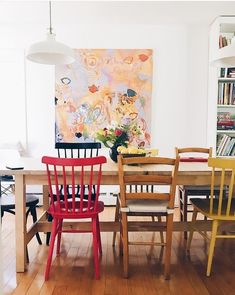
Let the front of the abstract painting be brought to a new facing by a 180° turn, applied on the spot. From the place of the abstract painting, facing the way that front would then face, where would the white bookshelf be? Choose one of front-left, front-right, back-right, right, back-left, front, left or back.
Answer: right

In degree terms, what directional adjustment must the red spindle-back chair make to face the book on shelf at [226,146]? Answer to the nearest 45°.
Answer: approximately 45° to its right

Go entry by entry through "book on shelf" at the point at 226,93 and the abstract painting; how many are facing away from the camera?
0

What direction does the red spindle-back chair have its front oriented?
away from the camera

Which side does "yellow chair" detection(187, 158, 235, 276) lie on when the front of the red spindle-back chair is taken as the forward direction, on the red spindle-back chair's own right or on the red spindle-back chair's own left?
on the red spindle-back chair's own right

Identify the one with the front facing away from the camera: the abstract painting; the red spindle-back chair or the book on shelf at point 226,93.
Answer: the red spindle-back chair

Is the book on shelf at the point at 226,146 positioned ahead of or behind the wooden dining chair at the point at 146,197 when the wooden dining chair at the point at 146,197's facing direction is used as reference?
ahead

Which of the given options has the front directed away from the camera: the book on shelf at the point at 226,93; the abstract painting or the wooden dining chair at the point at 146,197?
the wooden dining chair

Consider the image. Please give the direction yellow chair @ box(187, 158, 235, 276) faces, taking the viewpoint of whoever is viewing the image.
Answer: facing away from the viewer and to the left of the viewer

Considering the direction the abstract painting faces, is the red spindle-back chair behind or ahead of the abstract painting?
ahead
